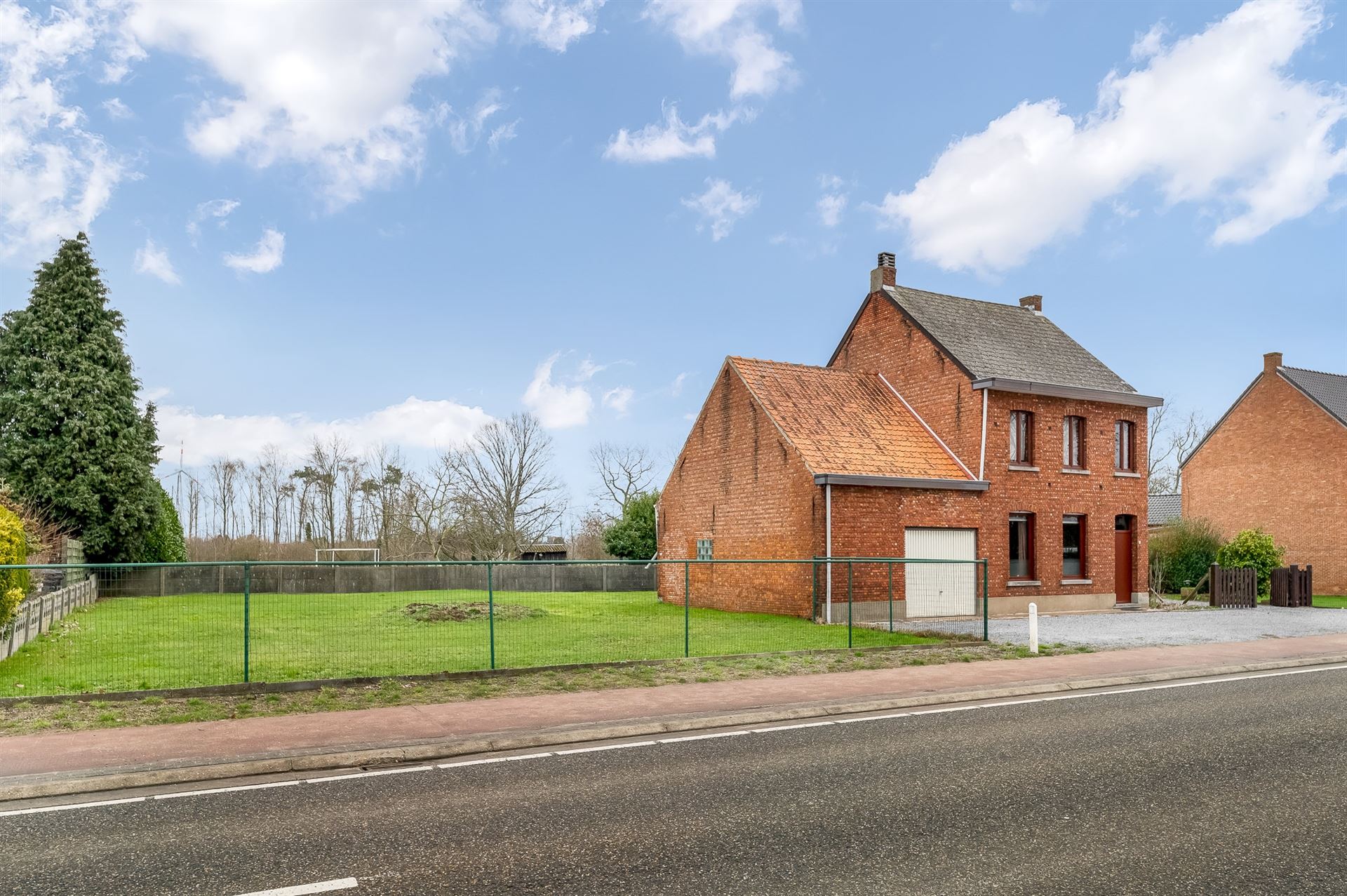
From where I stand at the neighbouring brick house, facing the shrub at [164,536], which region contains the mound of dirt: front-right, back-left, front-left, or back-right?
front-left

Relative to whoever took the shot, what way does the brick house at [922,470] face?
facing the viewer and to the right of the viewer

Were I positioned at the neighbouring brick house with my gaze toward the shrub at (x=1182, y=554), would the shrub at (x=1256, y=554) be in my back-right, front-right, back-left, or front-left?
front-left

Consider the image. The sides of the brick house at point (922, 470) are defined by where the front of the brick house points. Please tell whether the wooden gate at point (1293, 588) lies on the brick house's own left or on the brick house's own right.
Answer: on the brick house's own left

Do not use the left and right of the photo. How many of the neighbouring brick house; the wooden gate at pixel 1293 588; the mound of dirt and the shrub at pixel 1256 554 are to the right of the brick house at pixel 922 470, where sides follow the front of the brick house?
1

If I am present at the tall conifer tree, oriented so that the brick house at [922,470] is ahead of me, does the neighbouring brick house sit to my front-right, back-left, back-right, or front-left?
front-left

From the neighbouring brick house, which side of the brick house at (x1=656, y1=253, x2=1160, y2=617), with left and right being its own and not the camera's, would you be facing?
left

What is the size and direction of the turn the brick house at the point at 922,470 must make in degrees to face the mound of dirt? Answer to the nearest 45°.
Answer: approximately 90° to its right

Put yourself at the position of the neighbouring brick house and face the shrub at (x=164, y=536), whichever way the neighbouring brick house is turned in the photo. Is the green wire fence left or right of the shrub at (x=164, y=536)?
left
